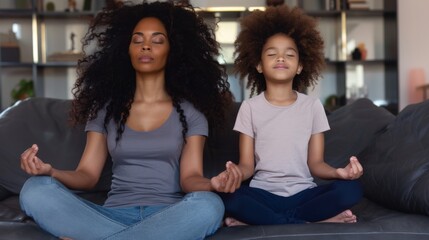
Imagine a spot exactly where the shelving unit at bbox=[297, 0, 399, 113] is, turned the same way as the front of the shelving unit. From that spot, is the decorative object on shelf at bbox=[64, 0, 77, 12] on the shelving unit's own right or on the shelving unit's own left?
on the shelving unit's own right

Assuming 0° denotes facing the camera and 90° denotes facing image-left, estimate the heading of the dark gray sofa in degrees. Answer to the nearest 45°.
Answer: approximately 0°

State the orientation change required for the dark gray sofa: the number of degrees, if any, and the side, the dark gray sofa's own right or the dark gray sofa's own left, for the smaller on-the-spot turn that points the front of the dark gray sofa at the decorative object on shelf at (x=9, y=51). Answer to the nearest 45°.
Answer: approximately 135° to the dark gray sofa's own right

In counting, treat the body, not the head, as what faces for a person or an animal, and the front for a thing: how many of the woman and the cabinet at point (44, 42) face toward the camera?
2
